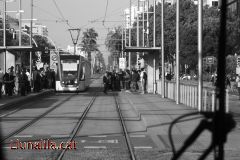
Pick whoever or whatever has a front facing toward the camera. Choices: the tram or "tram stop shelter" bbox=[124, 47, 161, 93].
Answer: the tram

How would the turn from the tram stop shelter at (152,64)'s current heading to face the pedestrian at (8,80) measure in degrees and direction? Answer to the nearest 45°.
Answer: approximately 45° to its left

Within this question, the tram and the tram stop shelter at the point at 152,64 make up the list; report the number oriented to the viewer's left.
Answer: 1

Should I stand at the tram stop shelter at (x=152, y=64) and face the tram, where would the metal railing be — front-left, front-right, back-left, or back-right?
back-left

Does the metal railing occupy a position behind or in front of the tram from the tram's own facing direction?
in front

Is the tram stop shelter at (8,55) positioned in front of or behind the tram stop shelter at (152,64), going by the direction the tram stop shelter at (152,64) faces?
in front

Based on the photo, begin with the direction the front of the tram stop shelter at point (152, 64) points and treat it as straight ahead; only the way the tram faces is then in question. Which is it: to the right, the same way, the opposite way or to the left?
to the left

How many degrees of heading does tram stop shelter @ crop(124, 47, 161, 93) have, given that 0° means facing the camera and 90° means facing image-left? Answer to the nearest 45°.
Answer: approximately 90°

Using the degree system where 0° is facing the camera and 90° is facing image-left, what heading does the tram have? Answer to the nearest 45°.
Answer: approximately 0°

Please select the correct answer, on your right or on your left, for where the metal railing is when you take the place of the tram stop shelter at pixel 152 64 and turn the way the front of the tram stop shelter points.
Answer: on your left

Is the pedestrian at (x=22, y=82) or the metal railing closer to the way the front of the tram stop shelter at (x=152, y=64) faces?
the pedestrian
